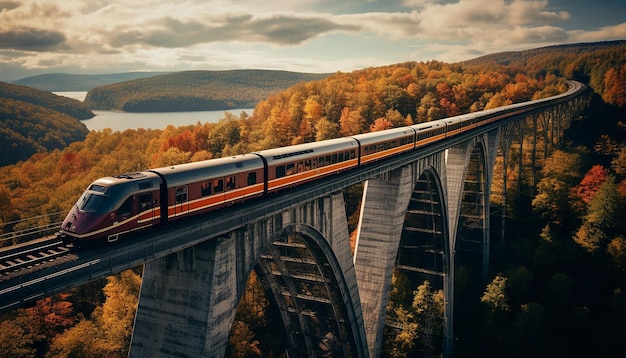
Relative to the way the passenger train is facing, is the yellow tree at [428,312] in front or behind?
behind

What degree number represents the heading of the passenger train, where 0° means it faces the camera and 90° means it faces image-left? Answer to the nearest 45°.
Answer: approximately 45°

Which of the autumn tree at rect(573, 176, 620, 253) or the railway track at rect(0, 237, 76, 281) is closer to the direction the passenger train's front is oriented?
the railway track

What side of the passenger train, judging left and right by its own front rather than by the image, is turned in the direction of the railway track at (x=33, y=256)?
front

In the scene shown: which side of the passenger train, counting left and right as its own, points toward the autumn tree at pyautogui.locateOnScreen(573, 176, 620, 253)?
back
